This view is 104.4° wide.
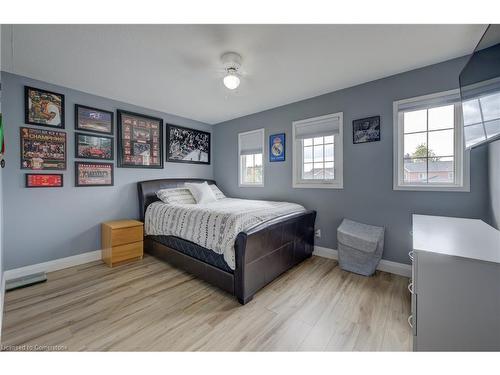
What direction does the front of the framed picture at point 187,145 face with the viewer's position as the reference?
facing the viewer and to the right of the viewer

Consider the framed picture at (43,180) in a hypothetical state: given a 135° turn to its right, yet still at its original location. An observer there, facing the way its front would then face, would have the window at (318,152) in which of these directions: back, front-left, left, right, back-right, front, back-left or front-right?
back

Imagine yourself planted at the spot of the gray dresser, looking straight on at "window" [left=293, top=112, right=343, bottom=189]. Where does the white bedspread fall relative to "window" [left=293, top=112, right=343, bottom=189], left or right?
left

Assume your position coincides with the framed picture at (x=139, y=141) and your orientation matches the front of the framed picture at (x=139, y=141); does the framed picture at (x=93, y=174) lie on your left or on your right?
on your right

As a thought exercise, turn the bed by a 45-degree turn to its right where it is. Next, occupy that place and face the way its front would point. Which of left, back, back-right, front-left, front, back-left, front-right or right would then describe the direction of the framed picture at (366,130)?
left

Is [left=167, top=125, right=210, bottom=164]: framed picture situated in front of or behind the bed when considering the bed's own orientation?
behind

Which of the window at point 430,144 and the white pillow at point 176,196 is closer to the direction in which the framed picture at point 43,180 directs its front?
the window

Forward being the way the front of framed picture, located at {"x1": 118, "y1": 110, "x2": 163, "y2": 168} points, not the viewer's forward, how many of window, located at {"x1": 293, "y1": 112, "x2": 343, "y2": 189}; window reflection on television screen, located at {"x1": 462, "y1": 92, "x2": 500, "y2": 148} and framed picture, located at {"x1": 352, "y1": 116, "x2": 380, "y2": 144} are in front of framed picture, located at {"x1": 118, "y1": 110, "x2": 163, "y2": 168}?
3

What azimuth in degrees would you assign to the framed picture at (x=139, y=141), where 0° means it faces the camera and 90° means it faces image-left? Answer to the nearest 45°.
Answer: approximately 315°

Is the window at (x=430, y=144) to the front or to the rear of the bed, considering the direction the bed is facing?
to the front

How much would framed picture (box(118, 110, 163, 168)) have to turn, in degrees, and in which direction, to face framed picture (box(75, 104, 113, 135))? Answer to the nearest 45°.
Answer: approximately 135° to its right

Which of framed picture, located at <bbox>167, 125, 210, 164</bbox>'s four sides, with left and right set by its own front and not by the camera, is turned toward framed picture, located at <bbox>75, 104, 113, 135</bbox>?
right
